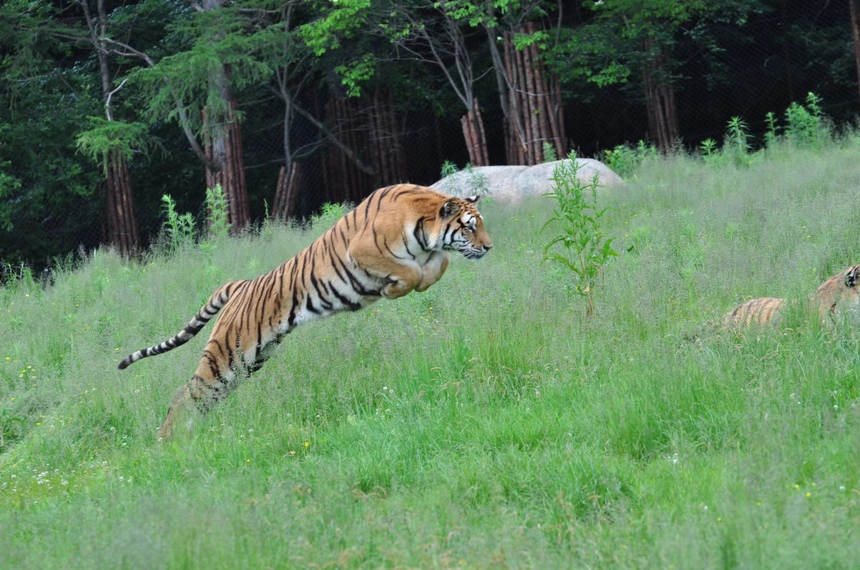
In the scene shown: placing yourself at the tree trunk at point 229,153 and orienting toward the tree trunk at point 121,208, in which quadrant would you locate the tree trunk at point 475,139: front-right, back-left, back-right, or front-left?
back-right

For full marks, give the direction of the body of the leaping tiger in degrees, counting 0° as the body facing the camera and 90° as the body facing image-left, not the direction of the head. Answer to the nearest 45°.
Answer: approximately 270°

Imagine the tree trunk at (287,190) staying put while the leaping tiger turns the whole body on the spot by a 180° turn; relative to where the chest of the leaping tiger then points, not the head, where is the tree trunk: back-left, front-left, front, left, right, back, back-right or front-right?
right

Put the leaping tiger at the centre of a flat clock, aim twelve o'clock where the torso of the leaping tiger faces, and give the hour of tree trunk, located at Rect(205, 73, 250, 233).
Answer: The tree trunk is roughly at 9 o'clock from the leaping tiger.
